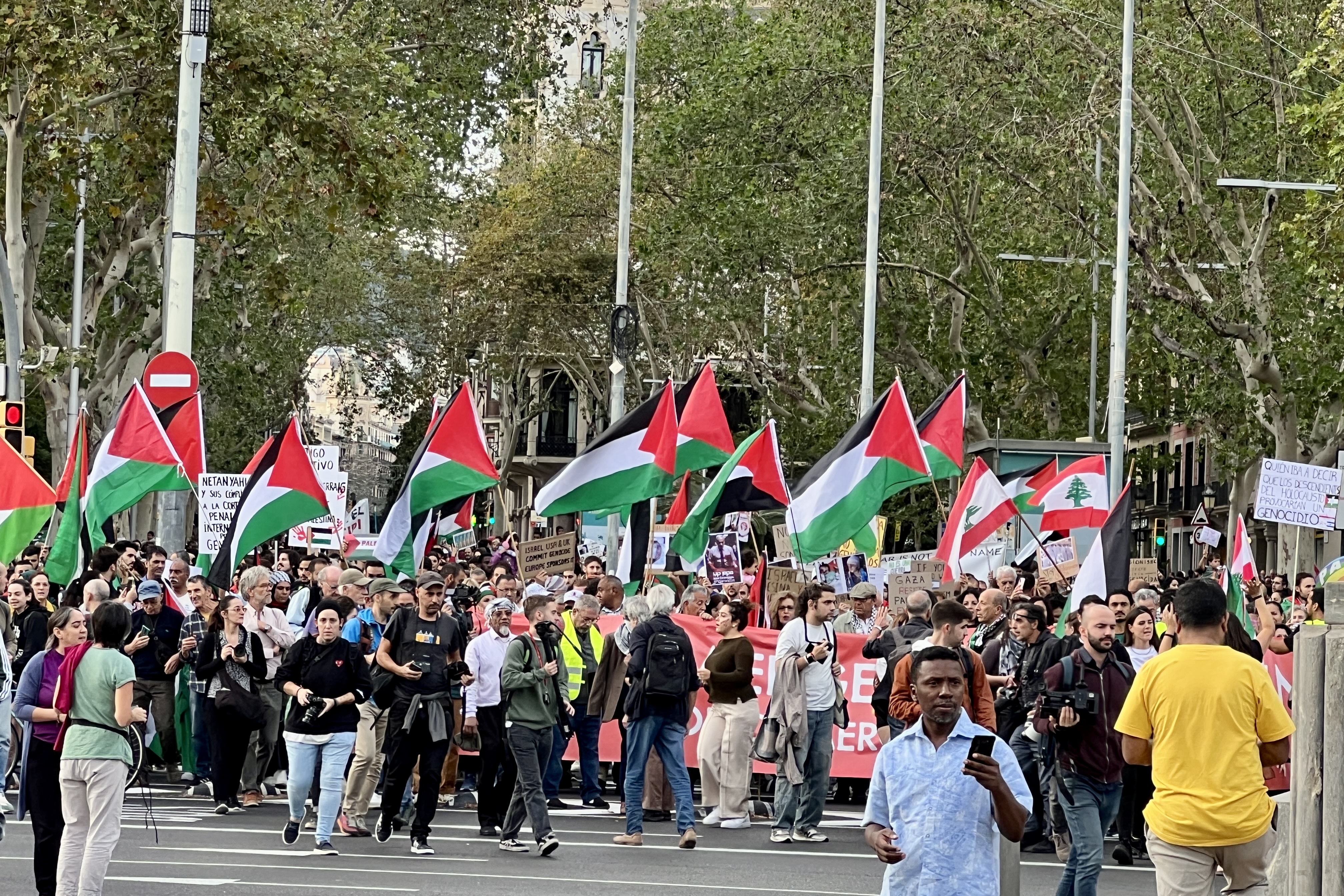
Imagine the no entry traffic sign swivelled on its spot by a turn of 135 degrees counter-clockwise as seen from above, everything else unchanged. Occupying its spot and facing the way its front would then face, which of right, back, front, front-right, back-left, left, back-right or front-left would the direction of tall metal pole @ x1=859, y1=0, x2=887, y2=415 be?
front

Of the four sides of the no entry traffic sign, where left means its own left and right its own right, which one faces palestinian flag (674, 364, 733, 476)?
left

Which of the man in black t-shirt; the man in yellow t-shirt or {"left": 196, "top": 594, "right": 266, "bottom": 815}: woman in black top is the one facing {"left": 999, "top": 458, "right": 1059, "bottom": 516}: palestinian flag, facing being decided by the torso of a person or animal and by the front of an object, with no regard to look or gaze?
the man in yellow t-shirt

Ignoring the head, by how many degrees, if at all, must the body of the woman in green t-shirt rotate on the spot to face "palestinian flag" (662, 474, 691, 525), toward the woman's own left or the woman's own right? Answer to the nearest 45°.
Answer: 0° — they already face it

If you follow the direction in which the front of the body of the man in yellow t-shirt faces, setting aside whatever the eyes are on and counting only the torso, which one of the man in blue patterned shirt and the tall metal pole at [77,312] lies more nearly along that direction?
the tall metal pole

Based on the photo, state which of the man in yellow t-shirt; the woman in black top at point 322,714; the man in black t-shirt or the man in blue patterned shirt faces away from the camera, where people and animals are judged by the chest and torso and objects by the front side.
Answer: the man in yellow t-shirt

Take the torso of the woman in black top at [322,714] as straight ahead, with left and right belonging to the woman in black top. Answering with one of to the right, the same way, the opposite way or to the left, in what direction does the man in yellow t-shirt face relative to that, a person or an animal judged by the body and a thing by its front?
the opposite way

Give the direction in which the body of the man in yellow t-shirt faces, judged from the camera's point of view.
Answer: away from the camera

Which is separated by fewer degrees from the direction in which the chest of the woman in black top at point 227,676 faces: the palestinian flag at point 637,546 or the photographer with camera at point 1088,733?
the photographer with camera

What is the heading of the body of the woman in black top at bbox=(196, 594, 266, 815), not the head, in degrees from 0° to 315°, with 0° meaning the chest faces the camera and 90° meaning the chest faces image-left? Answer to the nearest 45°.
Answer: approximately 0°

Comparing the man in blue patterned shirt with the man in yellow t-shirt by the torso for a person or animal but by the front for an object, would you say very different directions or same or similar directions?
very different directions

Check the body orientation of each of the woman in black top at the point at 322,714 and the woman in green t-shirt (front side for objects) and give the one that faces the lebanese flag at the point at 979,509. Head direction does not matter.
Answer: the woman in green t-shirt
